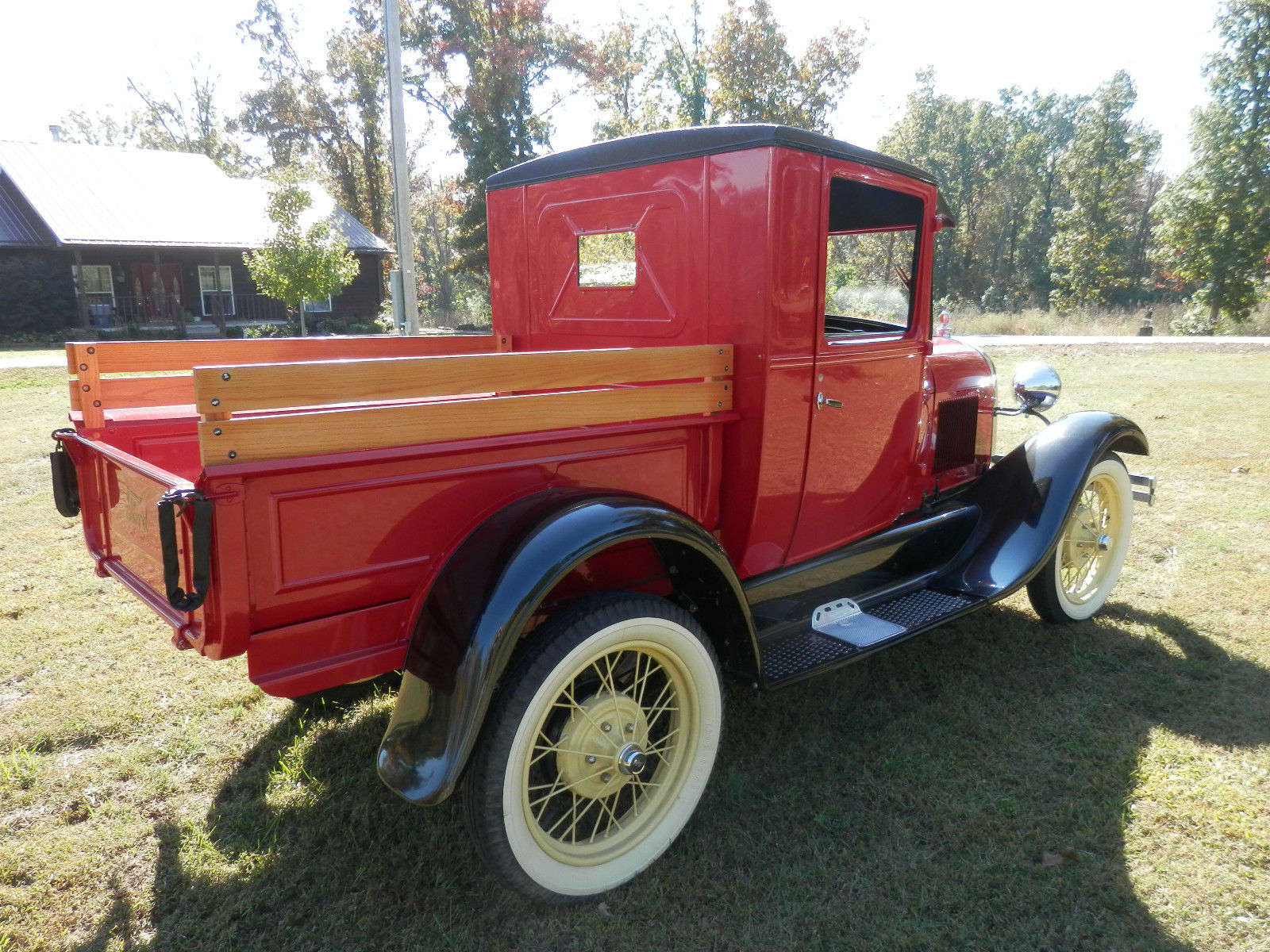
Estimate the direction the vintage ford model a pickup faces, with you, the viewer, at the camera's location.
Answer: facing away from the viewer and to the right of the viewer

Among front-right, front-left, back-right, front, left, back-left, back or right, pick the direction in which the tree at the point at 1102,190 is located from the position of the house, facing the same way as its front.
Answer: left

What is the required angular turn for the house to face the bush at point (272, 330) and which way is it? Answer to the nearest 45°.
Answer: approximately 45° to its left

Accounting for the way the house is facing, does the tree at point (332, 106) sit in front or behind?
behind

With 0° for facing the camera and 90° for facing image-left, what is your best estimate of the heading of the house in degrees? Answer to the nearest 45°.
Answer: approximately 0°

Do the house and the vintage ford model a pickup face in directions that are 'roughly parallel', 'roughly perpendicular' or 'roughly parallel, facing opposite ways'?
roughly perpendicular

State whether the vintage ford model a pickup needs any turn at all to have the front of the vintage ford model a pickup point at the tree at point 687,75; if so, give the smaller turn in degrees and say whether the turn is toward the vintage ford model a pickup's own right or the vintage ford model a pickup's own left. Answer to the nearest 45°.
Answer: approximately 45° to the vintage ford model a pickup's own left

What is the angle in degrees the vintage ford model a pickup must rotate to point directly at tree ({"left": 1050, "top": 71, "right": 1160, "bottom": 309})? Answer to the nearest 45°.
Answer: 0° — it already faces it

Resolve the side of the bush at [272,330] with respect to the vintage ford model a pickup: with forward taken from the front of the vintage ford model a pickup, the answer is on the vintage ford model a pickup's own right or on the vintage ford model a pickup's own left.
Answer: on the vintage ford model a pickup's own left

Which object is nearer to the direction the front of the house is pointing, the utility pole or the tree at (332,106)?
the utility pole

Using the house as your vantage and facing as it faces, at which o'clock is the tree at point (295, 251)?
The tree is roughly at 11 o'clock from the house.

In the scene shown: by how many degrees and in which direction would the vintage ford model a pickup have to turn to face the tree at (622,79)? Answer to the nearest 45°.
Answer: approximately 45° to its left

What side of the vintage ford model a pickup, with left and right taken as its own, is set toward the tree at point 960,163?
front

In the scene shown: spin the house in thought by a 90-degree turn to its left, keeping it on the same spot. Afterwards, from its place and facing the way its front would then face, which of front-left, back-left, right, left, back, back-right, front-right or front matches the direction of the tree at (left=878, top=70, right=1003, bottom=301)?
front

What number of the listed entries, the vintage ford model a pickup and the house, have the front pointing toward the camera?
1
